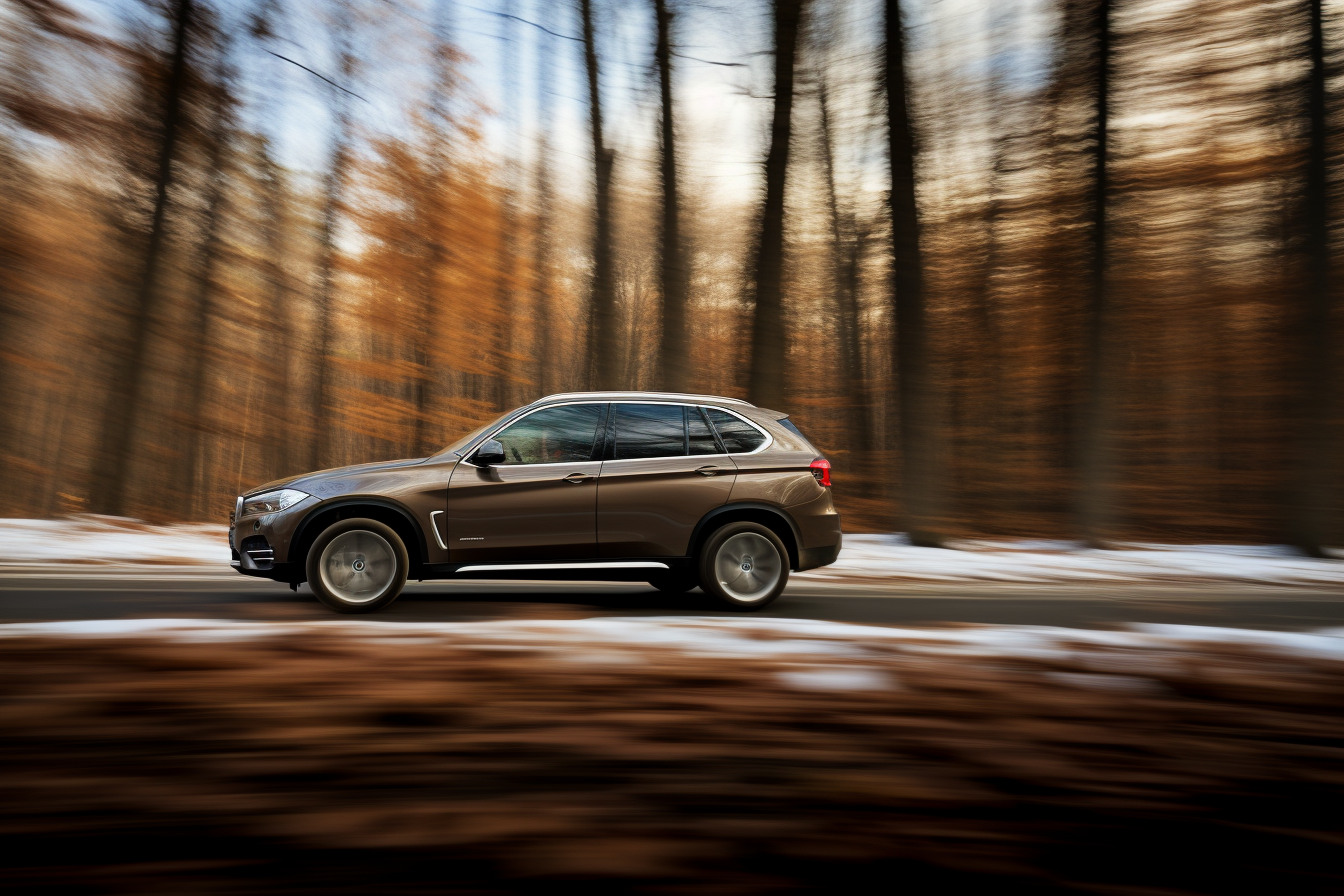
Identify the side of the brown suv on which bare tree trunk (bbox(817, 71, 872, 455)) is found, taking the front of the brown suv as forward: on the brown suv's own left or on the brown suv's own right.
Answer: on the brown suv's own right

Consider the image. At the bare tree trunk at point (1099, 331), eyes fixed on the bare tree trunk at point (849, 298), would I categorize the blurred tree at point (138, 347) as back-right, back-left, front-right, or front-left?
front-left

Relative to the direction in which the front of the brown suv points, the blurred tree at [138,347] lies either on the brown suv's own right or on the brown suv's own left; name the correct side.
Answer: on the brown suv's own right

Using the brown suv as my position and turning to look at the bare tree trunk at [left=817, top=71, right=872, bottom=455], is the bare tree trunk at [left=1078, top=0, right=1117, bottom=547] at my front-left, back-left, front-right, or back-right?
front-right

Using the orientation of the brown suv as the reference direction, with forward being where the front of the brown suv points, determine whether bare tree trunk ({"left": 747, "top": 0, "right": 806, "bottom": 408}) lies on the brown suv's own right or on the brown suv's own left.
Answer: on the brown suv's own right

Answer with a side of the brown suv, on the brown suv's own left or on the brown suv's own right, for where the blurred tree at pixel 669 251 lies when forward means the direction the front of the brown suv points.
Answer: on the brown suv's own right

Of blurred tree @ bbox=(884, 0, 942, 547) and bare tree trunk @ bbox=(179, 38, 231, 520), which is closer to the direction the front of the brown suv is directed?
the bare tree trunk

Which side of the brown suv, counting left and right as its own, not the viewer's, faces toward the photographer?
left

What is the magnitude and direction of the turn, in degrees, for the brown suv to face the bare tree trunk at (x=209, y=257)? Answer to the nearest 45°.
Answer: approximately 45° to its right

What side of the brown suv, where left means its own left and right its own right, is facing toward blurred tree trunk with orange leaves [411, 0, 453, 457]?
right
